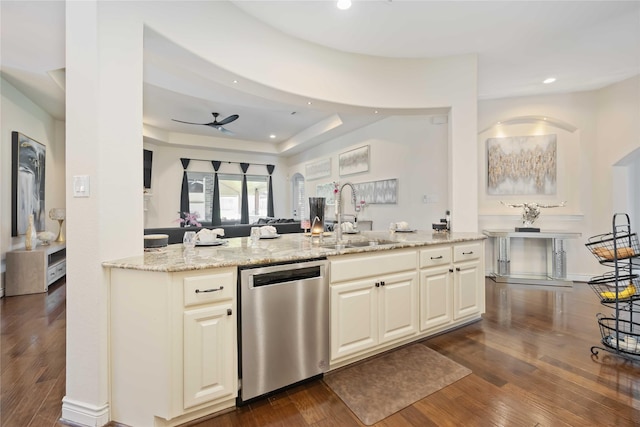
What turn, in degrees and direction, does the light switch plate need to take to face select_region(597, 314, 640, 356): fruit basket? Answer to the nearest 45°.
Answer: approximately 45° to its left

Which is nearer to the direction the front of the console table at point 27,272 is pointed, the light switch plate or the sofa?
the sofa

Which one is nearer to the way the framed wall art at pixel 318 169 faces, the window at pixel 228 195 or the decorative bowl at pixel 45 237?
the decorative bowl

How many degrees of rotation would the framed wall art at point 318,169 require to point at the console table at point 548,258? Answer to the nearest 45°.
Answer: approximately 90° to its left

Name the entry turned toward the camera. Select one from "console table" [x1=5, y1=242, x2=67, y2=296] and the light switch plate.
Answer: the light switch plate

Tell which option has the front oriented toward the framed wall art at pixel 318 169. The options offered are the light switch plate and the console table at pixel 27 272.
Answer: the console table

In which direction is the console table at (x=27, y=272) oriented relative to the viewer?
to the viewer's right

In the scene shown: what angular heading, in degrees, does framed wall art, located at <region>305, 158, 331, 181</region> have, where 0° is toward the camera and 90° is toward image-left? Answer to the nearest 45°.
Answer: approximately 45°

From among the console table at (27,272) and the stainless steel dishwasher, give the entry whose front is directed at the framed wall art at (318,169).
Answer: the console table

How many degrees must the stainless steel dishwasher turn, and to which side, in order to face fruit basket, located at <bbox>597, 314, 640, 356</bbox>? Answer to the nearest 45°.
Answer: approximately 45° to its left

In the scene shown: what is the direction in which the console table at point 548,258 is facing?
toward the camera

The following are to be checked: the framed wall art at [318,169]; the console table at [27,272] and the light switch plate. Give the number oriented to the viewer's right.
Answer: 1

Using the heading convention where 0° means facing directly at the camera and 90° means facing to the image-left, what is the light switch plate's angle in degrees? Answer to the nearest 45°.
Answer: approximately 0°

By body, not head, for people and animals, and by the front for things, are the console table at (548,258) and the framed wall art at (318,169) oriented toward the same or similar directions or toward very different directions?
same or similar directions

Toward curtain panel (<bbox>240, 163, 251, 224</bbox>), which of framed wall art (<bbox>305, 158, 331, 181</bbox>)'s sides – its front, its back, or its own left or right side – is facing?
right
